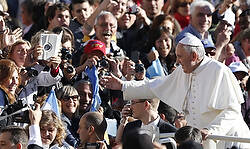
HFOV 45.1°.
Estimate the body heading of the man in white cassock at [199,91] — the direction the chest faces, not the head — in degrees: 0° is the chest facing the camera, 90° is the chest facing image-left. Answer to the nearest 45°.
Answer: approximately 45°

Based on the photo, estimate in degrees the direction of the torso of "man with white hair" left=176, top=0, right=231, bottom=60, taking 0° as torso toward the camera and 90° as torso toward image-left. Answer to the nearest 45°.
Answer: approximately 315°

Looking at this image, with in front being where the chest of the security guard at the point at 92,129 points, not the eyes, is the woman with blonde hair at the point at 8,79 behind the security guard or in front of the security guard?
in front

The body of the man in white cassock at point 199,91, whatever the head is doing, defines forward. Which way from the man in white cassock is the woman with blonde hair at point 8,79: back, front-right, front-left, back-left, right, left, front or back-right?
front-right

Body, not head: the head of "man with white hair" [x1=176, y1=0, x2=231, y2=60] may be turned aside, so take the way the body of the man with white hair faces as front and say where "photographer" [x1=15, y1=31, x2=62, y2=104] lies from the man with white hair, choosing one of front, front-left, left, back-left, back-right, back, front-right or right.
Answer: right

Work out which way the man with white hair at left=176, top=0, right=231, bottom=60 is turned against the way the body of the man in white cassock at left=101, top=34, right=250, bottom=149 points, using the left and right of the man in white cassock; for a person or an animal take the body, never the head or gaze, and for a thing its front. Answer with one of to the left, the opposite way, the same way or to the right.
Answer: to the left

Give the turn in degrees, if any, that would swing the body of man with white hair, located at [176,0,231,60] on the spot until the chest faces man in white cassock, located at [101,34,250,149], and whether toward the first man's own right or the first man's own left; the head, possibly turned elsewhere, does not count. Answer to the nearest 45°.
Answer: approximately 45° to the first man's own right

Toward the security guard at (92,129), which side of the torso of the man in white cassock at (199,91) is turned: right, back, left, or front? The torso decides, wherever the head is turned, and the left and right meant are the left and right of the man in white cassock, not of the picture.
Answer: front
